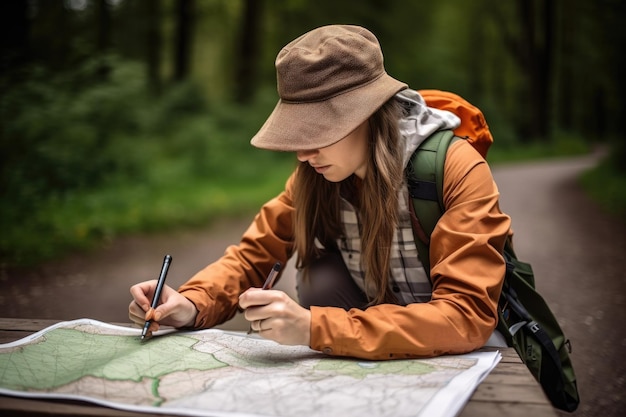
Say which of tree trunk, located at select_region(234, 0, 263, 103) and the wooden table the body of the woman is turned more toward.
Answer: the wooden table

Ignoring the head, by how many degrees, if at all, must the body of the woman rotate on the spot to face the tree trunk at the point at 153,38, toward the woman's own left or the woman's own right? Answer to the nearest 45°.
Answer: approximately 135° to the woman's own right

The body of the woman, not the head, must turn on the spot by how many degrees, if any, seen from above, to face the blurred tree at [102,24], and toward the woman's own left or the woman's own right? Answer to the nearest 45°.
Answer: approximately 135° to the woman's own right

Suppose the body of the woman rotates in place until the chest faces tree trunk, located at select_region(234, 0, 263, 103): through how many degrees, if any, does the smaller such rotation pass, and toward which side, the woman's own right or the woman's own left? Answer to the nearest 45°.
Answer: approximately 135° to the woman's own right

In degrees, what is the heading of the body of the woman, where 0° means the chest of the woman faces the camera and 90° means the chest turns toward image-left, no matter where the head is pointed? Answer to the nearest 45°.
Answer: approximately 45°

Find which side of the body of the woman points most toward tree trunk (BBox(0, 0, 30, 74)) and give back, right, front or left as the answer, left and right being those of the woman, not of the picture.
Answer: right

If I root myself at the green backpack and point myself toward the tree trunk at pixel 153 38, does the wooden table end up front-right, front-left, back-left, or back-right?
back-left

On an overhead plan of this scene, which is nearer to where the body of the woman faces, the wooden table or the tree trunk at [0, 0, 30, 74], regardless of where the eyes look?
the wooden table

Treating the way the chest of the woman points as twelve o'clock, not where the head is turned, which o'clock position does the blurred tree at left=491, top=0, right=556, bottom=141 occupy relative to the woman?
The blurred tree is roughly at 5 o'clock from the woman.
